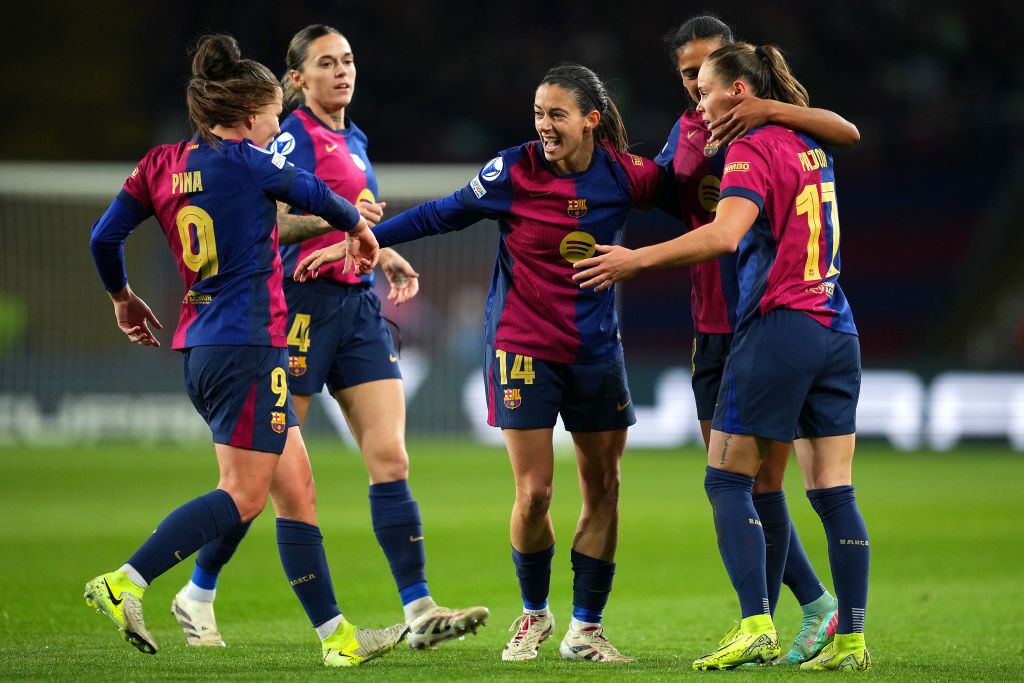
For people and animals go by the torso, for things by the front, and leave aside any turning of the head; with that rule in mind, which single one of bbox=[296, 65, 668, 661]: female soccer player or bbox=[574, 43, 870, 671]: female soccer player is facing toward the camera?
bbox=[296, 65, 668, 661]: female soccer player

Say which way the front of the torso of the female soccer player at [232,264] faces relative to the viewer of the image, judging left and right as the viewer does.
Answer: facing away from the viewer and to the right of the viewer

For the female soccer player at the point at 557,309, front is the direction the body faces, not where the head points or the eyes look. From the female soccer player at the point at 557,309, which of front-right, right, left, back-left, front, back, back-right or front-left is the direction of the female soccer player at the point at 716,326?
left

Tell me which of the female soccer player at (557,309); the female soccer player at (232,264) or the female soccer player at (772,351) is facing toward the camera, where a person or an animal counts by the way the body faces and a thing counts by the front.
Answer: the female soccer player at (557,309)

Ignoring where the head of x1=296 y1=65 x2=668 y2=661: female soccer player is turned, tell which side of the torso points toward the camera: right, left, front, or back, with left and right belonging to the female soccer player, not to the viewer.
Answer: front

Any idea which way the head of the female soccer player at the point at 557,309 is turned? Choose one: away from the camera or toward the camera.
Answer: toward the camera

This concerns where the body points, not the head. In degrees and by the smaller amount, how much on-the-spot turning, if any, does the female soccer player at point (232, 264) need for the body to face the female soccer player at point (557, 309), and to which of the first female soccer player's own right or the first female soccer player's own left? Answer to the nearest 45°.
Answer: approximately 45° to the first female soccer player's own right

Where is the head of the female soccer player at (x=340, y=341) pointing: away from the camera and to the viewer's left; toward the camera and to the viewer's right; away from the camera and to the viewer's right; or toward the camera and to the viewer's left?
toward the camera and to the viewer's right

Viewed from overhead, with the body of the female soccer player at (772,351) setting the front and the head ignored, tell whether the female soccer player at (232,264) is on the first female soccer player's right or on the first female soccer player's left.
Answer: on the first female soccer player's left

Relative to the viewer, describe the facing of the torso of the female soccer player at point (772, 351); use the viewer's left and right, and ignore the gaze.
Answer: facing away from the viewer and to the left of the viewer

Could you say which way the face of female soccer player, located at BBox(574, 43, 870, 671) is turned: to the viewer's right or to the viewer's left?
to the viewer's left

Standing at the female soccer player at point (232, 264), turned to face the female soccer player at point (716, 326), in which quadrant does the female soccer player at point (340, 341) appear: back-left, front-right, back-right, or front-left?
front-left

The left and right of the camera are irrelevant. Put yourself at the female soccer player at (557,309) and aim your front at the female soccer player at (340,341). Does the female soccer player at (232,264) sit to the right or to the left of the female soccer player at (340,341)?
left

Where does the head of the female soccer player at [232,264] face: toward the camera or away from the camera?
away from the camera

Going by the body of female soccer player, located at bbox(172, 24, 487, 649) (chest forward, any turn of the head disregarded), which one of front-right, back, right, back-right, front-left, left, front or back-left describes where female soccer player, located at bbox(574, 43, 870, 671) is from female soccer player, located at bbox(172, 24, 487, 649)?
front

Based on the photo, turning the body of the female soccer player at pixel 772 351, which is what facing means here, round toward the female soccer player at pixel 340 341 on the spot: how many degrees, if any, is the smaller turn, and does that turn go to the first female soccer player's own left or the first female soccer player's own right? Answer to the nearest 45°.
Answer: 0° — they already face them
